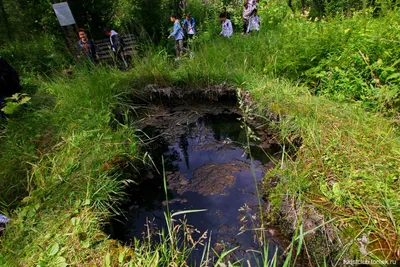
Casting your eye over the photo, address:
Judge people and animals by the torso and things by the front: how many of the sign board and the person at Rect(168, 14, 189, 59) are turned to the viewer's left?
1

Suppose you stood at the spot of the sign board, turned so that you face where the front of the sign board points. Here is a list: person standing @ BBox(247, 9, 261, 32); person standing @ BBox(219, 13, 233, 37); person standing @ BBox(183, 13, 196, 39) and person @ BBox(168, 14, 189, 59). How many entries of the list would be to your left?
4

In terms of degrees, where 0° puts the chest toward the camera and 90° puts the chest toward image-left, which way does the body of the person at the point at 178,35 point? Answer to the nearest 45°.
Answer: approximately 90°

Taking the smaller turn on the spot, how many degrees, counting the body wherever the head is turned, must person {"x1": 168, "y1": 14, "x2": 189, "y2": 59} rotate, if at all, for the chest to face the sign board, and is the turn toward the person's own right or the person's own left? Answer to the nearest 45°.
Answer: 0° — they already face it

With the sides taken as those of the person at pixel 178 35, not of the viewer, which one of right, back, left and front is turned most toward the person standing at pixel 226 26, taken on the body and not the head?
back

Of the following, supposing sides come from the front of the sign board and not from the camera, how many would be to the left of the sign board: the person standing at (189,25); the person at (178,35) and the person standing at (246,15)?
3

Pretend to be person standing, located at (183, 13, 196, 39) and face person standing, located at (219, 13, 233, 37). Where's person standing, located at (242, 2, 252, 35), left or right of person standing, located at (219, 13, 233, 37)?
left

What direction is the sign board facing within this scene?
toward the camera

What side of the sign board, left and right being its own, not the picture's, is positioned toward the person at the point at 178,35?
left

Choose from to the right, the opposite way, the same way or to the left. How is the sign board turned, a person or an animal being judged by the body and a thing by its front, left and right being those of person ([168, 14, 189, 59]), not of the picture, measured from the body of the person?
to the left

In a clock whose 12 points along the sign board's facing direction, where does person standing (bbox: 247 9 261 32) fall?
The person standing is roughly at 9 o'clock from the sign board.
